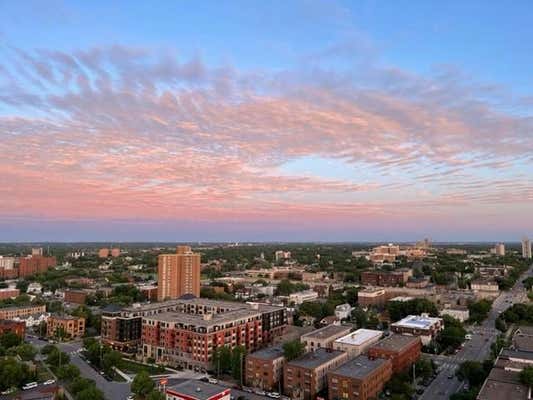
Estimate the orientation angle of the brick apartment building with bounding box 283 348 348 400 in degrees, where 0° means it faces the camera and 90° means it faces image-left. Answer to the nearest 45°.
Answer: approximately 45°

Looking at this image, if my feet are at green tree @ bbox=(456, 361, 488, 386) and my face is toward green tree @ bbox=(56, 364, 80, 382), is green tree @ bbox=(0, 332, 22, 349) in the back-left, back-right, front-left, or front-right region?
front-right

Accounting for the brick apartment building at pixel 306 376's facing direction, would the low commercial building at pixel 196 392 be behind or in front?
in front

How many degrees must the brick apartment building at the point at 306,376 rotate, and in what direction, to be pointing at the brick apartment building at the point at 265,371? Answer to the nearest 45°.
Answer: approximately 90° to its right

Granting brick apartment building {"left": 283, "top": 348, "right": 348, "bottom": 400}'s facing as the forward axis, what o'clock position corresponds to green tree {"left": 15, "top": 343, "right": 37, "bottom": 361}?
The green tree is roughly at 2 o'clock from the brick apartment building.

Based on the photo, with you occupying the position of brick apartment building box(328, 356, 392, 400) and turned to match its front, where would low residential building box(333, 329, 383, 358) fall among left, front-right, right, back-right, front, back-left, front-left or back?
back-right

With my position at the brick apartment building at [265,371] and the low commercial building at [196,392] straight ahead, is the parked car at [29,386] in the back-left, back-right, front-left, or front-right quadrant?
front-right

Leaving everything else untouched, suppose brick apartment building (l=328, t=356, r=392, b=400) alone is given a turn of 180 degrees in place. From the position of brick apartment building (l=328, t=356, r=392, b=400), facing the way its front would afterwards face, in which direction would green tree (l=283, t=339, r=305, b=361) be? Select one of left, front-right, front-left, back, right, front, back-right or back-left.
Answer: left

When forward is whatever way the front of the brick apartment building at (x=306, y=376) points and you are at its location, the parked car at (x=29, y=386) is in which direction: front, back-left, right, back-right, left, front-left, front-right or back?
front-right

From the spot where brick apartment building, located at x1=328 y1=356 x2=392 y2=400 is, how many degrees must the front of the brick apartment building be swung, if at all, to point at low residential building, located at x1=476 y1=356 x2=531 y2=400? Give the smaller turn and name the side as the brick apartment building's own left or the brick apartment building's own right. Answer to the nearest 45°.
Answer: approximately 135° to the brick apartment building's own left

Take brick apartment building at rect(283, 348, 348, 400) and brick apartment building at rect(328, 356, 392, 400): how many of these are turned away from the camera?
0

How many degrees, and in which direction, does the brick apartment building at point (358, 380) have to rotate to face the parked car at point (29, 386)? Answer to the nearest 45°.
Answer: approximately 45° to its right

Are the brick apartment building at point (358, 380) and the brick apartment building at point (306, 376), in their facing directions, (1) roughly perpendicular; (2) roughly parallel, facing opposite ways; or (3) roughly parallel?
roughly parallel

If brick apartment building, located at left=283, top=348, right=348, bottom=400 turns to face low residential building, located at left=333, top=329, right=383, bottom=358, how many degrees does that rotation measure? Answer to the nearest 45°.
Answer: approximately 180°

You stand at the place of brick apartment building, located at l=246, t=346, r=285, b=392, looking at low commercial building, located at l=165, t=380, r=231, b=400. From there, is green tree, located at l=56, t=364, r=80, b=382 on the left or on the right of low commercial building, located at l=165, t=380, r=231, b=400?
right
